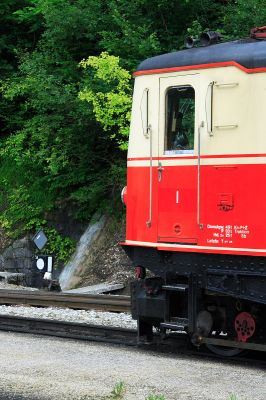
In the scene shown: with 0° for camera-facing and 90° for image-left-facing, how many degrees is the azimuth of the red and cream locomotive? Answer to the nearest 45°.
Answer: approximately 90°
